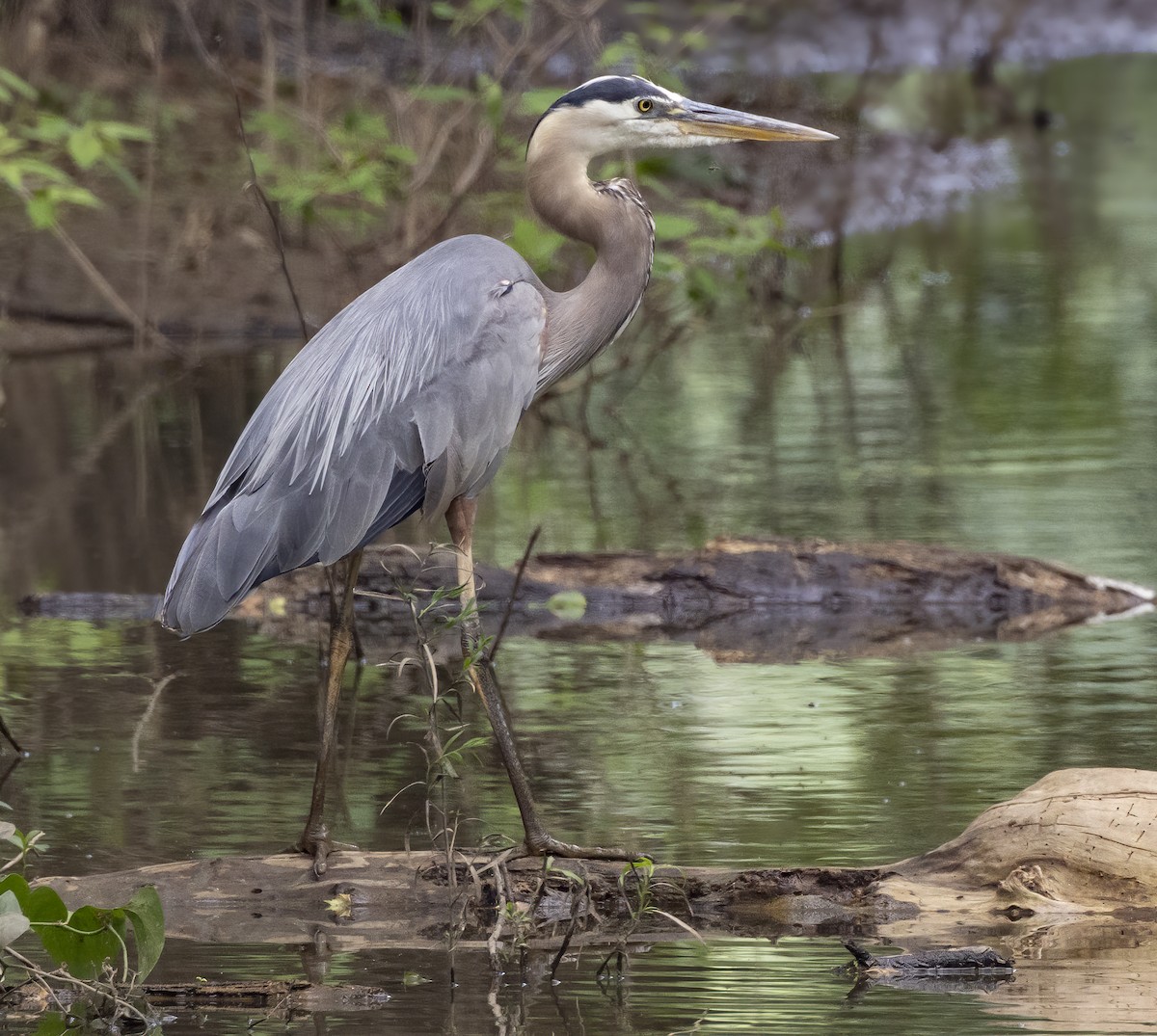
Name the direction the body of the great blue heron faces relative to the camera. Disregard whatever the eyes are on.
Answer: to the viewer's right

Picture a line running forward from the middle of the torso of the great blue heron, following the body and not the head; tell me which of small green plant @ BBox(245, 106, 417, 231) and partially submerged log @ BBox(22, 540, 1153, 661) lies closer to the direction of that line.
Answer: the partially submerged log

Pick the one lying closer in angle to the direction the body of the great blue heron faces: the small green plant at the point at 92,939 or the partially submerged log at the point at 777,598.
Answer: the partially submerged log
